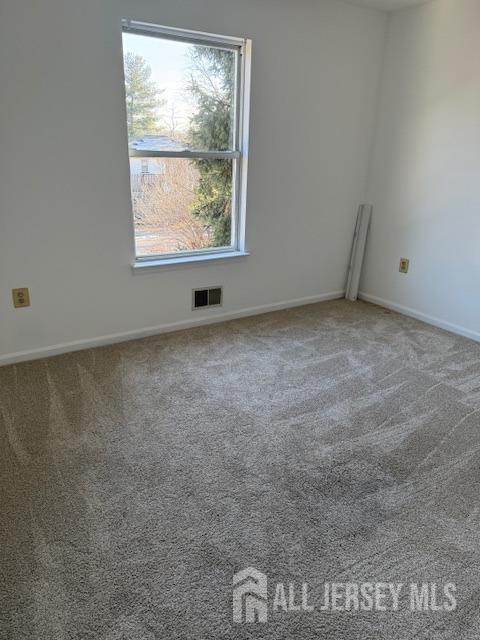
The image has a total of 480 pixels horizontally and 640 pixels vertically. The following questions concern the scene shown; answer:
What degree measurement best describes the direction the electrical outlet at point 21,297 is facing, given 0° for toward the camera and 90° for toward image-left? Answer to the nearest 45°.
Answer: approximately 0°

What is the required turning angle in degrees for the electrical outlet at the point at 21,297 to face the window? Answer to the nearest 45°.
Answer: approximately 90° to its left

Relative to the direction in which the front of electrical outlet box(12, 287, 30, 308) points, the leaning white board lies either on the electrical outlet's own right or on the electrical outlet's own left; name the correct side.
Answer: on the electrical outlet's own left
